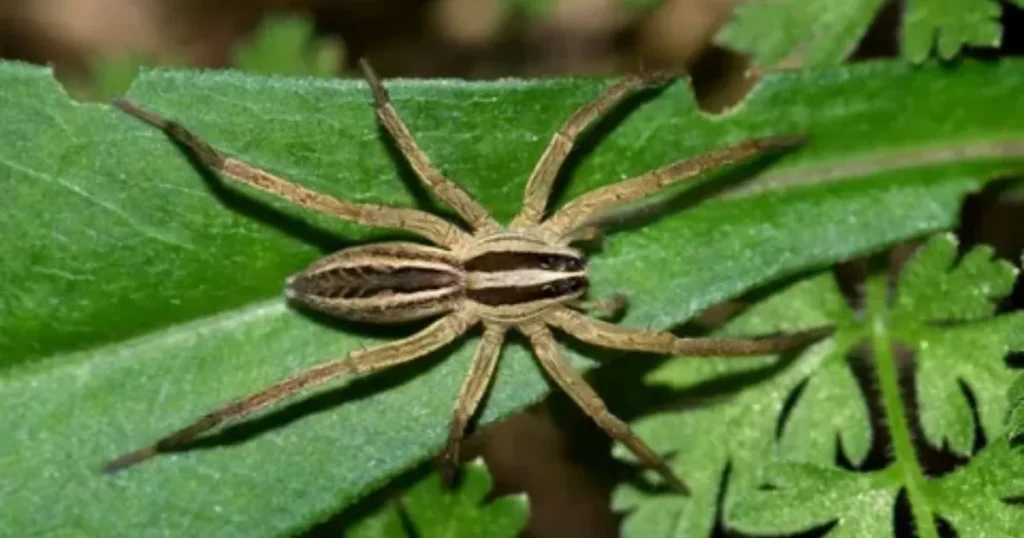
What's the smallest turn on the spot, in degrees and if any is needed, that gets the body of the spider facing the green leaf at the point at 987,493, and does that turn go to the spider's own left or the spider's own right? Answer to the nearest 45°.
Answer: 0° — it already faces it

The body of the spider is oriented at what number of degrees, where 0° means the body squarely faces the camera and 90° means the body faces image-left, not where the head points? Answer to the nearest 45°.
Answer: approximately 270°

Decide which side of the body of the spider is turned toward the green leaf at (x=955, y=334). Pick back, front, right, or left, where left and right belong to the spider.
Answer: front

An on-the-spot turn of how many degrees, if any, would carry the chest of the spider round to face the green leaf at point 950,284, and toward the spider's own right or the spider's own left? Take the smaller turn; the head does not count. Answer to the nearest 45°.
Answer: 0° — it already faces it

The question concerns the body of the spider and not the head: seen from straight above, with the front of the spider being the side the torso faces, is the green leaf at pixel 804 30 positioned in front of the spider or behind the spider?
in front

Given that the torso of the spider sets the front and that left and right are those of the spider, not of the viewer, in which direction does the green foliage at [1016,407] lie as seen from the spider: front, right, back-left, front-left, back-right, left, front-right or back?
front

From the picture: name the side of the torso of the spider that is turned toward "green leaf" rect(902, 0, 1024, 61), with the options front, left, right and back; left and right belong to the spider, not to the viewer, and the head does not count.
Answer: front
